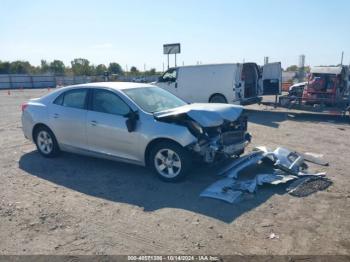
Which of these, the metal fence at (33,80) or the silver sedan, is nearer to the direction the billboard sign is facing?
the silver sedan

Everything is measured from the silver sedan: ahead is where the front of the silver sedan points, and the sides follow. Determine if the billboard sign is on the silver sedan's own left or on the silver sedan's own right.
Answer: on the silver sedan's own left

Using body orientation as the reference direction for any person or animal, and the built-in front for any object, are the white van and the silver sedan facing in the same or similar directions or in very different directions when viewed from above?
very different directions

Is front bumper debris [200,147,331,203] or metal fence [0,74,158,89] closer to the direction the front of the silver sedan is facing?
the front bumper debris

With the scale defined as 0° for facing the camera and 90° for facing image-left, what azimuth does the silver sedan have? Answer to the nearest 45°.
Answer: approximately 315°

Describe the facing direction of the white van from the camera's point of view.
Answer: facing away from the viewer and to the left of the viewer

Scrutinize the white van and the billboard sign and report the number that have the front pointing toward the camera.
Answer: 1

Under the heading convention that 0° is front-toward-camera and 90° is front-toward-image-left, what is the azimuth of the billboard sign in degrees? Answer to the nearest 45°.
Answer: approximately 0°

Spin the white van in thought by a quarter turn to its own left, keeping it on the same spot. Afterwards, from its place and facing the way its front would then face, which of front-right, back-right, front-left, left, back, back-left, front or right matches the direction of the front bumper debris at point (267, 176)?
front-left

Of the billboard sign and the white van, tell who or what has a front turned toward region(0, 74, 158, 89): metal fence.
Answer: the white van

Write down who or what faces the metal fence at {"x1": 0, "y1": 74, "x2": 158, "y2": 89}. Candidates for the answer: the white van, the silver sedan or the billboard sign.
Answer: the white van

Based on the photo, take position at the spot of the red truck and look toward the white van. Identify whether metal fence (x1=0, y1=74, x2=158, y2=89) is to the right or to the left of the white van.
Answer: right

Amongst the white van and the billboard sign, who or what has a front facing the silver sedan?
the billboard sign
